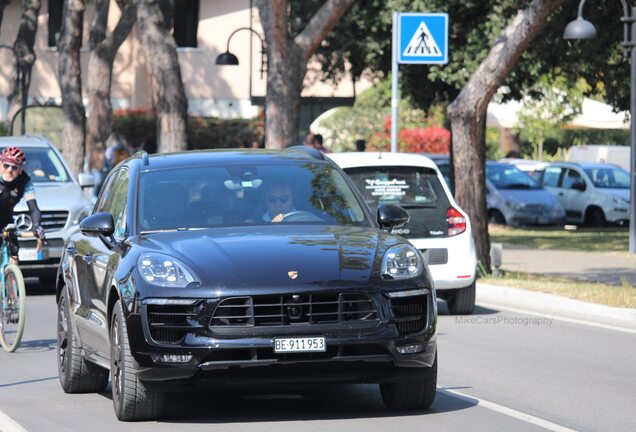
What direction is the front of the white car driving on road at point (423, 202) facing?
away from the camera

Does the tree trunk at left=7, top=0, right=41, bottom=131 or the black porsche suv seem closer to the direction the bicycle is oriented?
the black porsche suv

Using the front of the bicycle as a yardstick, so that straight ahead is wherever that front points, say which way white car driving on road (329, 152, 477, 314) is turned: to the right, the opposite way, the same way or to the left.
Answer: the opposite way

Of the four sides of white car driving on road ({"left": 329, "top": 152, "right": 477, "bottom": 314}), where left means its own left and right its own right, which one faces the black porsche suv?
back

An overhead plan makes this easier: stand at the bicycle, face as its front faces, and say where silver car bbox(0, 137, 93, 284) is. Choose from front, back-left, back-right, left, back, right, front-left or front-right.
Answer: back

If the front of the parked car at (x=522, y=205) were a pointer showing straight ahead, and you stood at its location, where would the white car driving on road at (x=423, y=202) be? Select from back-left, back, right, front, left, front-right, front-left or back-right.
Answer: front-right

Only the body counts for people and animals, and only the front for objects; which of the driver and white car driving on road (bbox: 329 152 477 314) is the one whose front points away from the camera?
the white car driving on road

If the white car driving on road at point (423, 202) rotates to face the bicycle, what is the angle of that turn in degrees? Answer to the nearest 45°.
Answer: approximately 135° to its left
